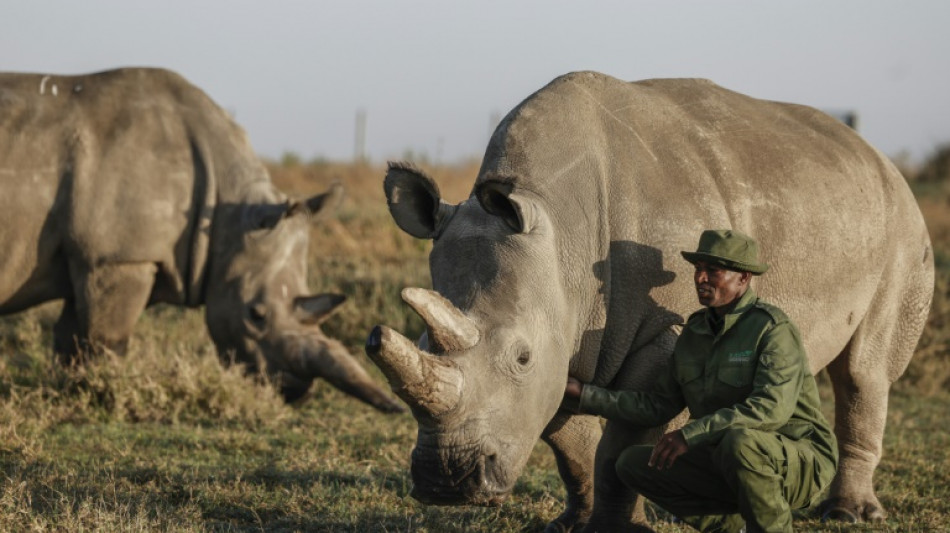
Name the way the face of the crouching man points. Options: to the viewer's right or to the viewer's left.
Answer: to the viewer's left

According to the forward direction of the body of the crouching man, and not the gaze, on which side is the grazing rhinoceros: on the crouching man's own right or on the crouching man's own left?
on the crouching man's own right

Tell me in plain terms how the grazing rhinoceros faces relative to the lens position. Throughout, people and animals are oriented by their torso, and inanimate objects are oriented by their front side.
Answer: facing to the right of the viewer

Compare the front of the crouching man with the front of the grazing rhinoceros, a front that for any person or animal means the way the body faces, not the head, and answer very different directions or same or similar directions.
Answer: very different directions

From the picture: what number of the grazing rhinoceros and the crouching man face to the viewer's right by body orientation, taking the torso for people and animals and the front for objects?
1

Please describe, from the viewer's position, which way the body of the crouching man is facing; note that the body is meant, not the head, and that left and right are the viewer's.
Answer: facing the viewer and to the left of the viewer

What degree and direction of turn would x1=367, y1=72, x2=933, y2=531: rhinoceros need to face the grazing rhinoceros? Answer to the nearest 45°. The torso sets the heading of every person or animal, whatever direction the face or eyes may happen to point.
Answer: approximately 90° to its right

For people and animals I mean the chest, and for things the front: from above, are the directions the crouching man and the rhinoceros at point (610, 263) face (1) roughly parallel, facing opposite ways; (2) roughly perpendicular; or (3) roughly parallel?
roughly parallel

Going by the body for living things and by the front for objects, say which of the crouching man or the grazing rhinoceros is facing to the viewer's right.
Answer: the grazing rhinoceros

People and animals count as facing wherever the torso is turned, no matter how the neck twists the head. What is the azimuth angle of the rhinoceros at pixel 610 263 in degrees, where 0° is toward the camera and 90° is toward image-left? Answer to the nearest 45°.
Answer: approximately 45°

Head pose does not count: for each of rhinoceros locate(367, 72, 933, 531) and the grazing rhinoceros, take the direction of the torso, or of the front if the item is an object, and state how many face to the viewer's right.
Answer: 1

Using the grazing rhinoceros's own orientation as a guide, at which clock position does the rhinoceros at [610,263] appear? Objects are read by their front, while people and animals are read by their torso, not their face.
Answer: The rhinoceros is roughly at 2 o'clock from the grazing rhinoceros.
